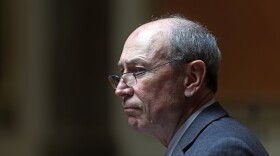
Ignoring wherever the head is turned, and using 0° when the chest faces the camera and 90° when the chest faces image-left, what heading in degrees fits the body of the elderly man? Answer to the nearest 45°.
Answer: approximately 90°

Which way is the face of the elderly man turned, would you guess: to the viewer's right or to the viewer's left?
to the viewer's left
